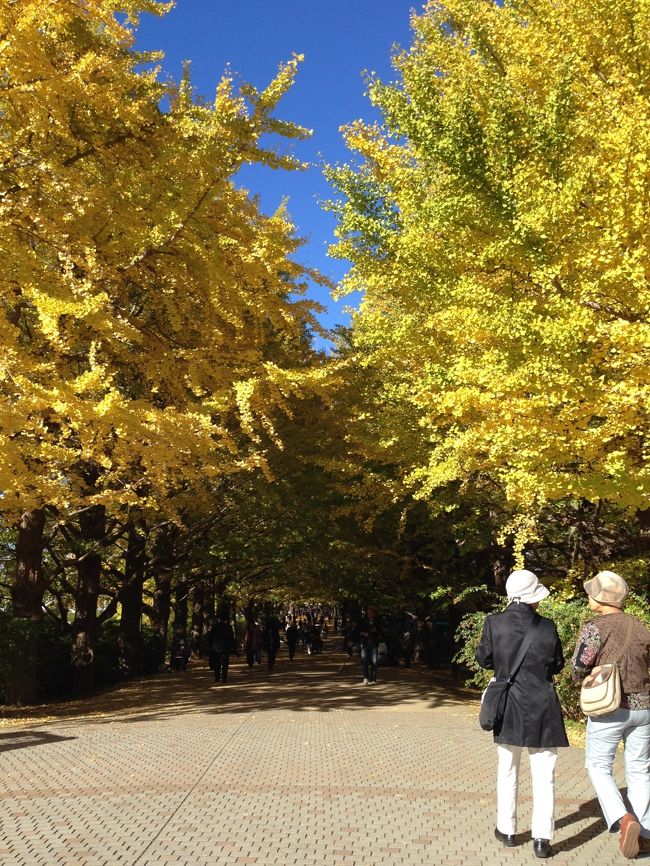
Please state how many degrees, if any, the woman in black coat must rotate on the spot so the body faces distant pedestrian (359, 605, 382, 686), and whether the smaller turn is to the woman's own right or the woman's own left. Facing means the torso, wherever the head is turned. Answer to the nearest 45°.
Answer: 0° — they already face them

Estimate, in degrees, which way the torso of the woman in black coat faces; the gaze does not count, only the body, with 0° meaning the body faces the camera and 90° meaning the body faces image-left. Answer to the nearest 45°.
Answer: approximately 180°

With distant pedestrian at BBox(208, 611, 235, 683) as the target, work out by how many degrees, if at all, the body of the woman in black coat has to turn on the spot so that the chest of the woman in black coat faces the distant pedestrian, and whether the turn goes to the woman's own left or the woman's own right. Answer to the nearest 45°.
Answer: approximately 45° to the woman's own left
